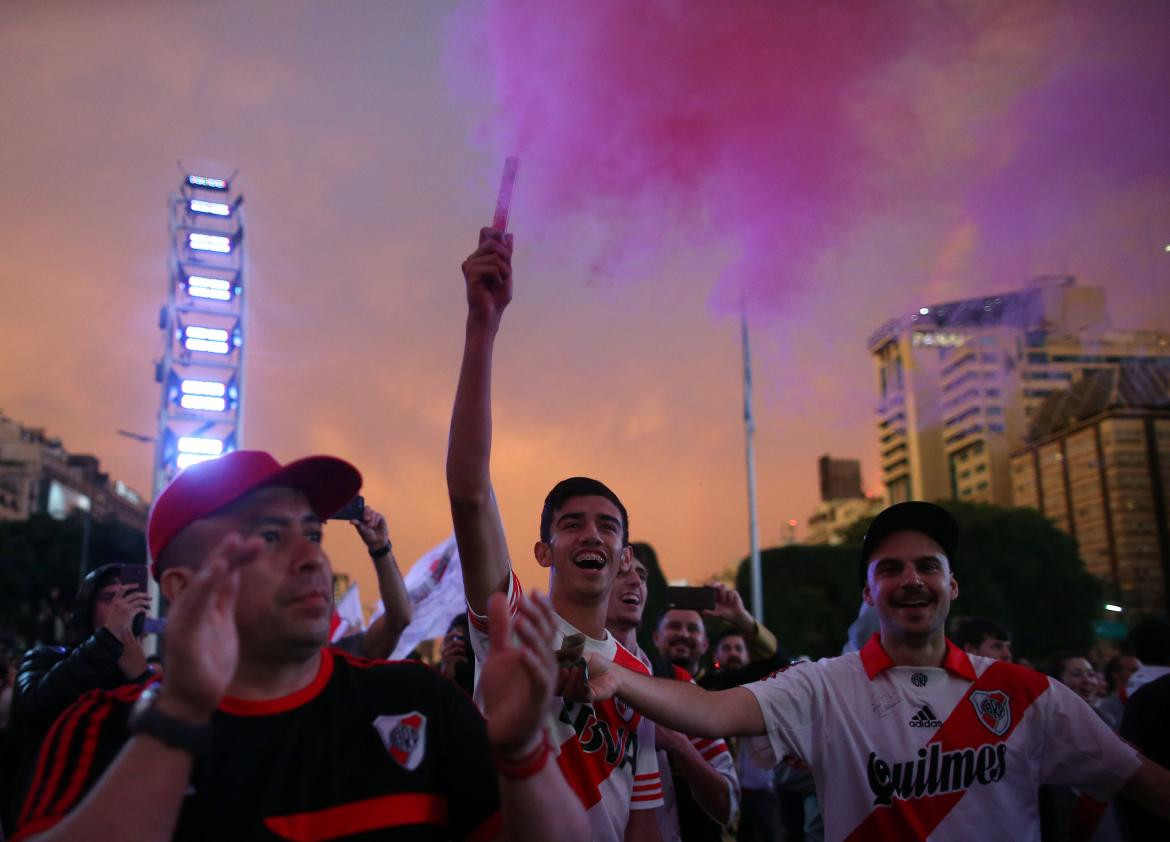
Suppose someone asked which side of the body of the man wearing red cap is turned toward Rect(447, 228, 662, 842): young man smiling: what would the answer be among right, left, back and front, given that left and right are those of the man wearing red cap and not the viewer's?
left

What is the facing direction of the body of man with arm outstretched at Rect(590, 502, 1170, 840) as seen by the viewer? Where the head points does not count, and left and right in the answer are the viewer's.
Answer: facing the viewer

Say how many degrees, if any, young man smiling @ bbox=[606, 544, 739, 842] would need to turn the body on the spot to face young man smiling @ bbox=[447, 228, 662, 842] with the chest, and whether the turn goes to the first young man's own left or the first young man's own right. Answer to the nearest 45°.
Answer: approximately 45° to the first young man's own right

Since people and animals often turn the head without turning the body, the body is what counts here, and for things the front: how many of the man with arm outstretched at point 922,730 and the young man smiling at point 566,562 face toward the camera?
2

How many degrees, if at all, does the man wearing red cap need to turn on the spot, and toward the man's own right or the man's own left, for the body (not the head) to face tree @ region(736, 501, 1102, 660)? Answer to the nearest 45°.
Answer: approximately 90° to the man's own left

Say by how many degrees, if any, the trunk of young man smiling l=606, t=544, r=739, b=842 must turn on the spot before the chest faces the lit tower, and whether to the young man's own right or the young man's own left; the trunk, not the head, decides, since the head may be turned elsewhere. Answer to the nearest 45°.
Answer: approximately 180°

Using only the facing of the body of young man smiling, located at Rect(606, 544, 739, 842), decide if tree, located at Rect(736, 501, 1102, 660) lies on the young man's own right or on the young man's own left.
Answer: on the young man's own left

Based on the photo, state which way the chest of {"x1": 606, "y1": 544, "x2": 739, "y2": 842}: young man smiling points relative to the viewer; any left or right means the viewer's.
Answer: facing the viewer and to the right of the viewer

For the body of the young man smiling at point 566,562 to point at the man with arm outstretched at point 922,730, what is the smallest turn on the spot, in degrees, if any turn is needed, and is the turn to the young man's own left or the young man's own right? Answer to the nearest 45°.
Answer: approximately 90° to the young man's own left

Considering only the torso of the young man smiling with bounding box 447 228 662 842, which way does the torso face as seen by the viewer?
toward the camera

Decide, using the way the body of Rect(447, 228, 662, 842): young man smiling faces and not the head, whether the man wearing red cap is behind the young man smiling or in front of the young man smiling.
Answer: in front

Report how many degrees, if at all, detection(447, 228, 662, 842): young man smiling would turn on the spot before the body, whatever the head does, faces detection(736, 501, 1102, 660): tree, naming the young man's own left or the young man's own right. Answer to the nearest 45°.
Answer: approximately 135° to the young man's own left

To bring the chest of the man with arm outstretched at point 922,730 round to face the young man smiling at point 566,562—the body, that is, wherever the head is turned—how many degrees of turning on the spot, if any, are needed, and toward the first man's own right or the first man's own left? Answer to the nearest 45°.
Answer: approximately 45° to the first man's own right
